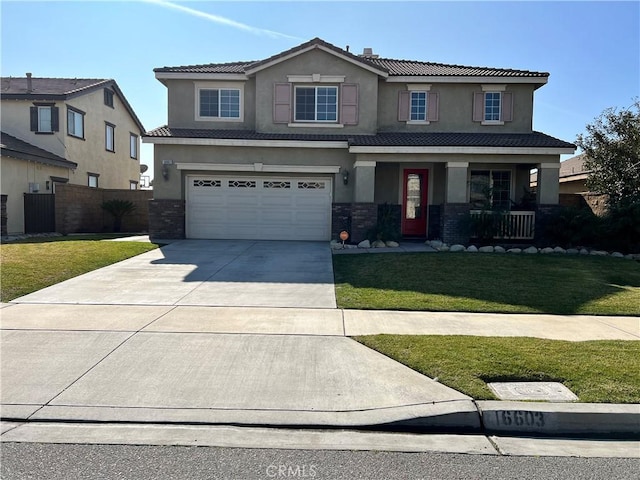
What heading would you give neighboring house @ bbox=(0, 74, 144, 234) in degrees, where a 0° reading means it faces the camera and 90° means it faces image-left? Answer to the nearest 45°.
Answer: approximately 45°

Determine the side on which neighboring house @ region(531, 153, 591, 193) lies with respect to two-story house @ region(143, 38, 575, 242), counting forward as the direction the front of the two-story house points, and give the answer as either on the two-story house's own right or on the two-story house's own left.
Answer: on the two-story house's own left

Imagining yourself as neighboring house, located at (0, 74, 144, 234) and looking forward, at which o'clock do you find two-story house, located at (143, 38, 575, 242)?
The two-story house is roughly at 9 o'clock from the neighboring house.

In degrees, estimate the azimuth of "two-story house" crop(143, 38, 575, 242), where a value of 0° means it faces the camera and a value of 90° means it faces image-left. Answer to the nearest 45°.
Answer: approximately 0°

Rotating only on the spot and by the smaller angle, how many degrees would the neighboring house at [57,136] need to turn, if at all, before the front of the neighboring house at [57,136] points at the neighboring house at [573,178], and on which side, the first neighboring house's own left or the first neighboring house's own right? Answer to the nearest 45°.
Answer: approximately 135° to the first neighboring house's own left

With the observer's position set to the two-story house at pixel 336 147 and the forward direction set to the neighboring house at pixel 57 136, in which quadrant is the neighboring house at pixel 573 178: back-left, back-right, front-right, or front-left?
back-right

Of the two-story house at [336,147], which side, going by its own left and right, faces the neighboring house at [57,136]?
right
